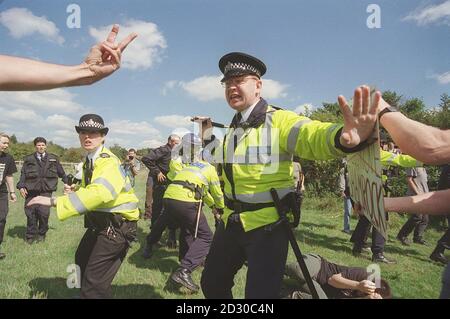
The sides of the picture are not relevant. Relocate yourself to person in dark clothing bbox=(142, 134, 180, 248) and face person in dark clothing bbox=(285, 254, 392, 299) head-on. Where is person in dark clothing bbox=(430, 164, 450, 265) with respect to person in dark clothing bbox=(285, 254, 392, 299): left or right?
left

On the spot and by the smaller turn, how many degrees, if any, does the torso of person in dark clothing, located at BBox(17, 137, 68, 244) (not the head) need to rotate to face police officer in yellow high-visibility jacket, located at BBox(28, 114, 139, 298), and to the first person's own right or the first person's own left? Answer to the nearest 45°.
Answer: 0° — they already face them

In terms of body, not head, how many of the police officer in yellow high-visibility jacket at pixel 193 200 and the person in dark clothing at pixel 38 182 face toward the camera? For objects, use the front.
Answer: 1

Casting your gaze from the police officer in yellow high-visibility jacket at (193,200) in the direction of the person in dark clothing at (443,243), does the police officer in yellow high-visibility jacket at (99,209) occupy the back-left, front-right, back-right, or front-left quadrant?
back-right

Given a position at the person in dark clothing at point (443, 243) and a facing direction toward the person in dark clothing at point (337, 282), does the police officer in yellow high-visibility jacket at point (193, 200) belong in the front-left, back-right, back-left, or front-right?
front-right

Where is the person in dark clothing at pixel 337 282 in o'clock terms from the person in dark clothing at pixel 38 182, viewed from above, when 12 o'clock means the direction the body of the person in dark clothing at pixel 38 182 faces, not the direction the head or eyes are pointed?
the person in dark clothing at pixel 337 282 is roughly at 11 o'clock from the person in dark clothing at pixel 38 182.

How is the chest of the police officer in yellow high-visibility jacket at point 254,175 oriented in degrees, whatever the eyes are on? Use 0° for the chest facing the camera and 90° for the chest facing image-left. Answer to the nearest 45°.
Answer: approximately 45°

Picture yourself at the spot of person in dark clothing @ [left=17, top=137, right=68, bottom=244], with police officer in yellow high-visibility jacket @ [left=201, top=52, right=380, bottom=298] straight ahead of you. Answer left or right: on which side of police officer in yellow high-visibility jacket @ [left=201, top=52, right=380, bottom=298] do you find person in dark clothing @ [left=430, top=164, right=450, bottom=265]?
left

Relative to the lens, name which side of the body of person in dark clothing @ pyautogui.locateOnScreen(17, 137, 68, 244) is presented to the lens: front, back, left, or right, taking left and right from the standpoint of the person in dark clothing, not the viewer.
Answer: front
